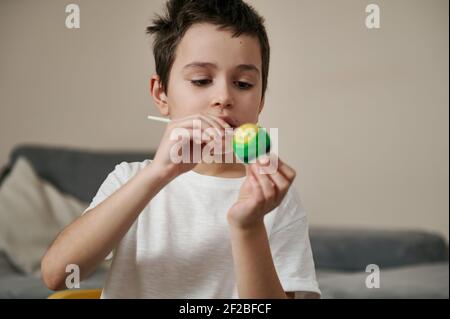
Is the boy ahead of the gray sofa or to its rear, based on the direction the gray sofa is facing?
ahead

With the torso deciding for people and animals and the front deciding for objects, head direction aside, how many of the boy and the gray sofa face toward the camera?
2

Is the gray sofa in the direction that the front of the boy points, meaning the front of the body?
no

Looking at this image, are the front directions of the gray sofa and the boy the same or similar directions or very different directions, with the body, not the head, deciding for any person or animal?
same or similar directions

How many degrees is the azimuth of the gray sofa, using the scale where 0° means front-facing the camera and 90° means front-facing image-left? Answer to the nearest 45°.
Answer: approximately 0°

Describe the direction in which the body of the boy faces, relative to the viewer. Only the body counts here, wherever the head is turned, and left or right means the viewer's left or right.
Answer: facing the viewer
